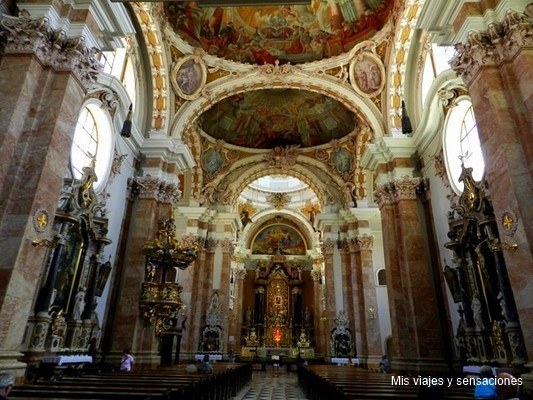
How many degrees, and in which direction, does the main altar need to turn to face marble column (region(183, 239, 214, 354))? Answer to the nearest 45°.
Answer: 0° — it already faces it

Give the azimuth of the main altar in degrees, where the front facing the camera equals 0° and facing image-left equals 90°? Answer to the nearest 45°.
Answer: approximately 0°

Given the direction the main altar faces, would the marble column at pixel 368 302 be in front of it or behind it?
in front

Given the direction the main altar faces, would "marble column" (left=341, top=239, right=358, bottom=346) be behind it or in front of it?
in front

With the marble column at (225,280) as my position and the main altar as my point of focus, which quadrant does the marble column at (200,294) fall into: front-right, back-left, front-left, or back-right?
back-left

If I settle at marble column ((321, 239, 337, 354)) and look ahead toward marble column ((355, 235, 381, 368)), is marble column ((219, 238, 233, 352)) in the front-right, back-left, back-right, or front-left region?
back-right
